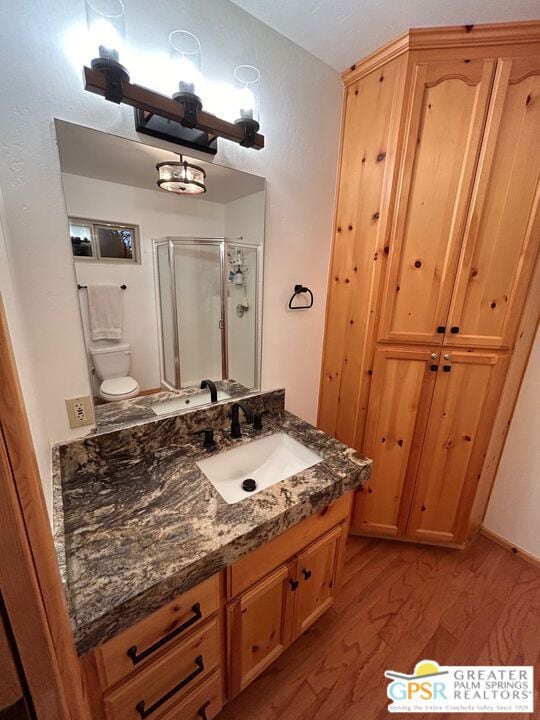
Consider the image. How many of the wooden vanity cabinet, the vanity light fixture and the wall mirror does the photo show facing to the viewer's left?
0

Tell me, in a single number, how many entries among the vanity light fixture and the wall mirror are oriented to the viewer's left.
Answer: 0

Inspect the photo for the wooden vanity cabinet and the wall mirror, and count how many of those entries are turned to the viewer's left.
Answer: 0

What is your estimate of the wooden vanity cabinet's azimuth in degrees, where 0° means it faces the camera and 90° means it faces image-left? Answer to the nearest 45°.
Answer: approximately 315°

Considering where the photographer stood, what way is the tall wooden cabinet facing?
facing the viewer

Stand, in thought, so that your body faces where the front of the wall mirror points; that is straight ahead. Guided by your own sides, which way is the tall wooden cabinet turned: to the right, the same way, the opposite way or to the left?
to the right

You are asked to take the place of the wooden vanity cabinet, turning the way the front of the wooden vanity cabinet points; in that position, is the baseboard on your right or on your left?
on your left

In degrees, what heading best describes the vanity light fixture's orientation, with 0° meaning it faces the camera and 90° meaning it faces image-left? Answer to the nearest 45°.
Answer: approximately 315°

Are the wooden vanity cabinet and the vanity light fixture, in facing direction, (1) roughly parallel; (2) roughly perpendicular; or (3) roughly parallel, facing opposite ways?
roughly parallel

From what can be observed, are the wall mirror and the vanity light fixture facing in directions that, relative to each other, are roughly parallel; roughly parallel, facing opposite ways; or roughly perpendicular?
roughly parallel

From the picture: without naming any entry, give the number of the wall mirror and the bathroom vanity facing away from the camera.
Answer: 0

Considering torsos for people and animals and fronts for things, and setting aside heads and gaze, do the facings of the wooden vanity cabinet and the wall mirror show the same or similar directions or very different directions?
same or similar directions
